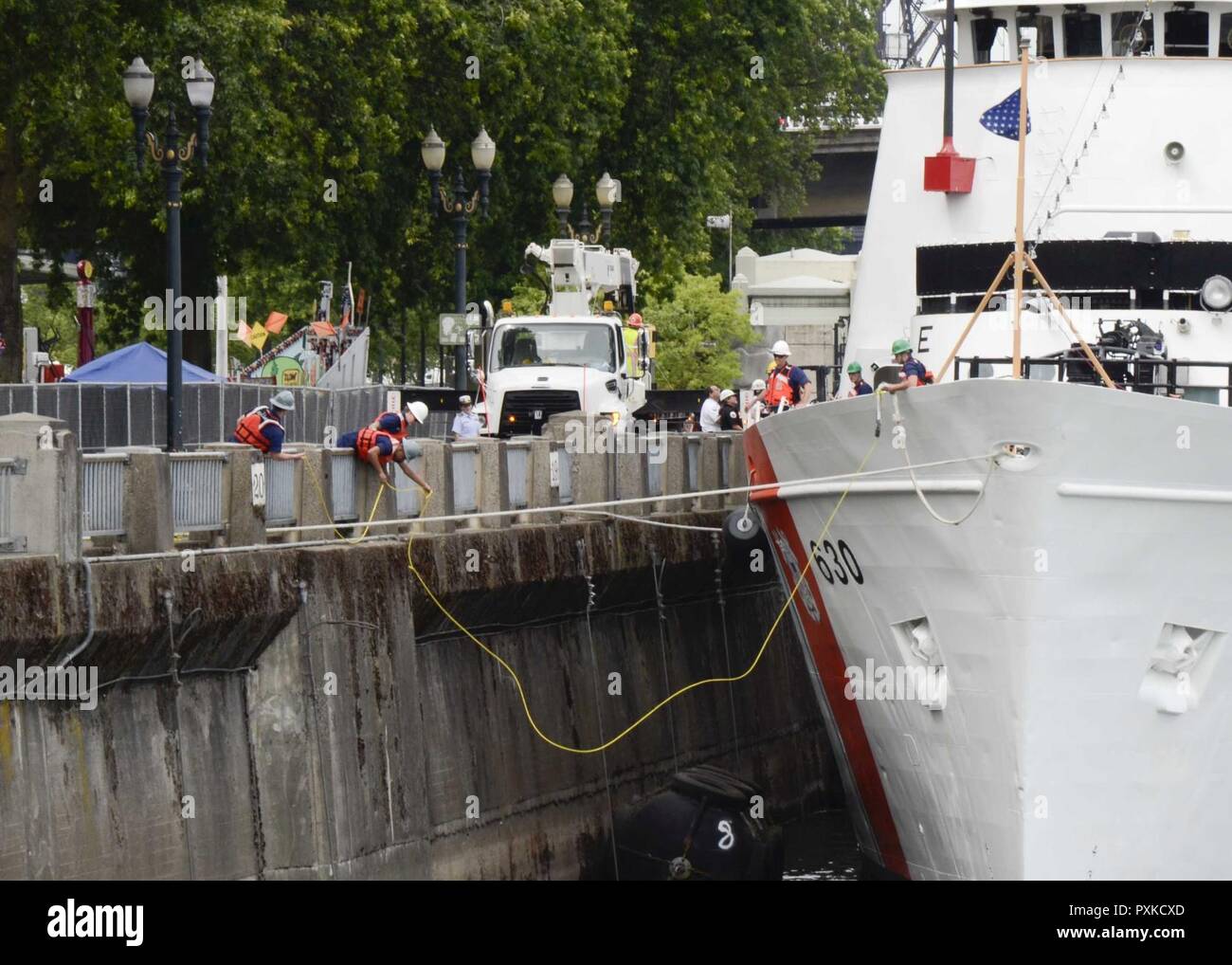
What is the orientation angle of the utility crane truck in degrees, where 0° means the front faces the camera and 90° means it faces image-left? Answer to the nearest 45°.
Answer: approximately 0°
